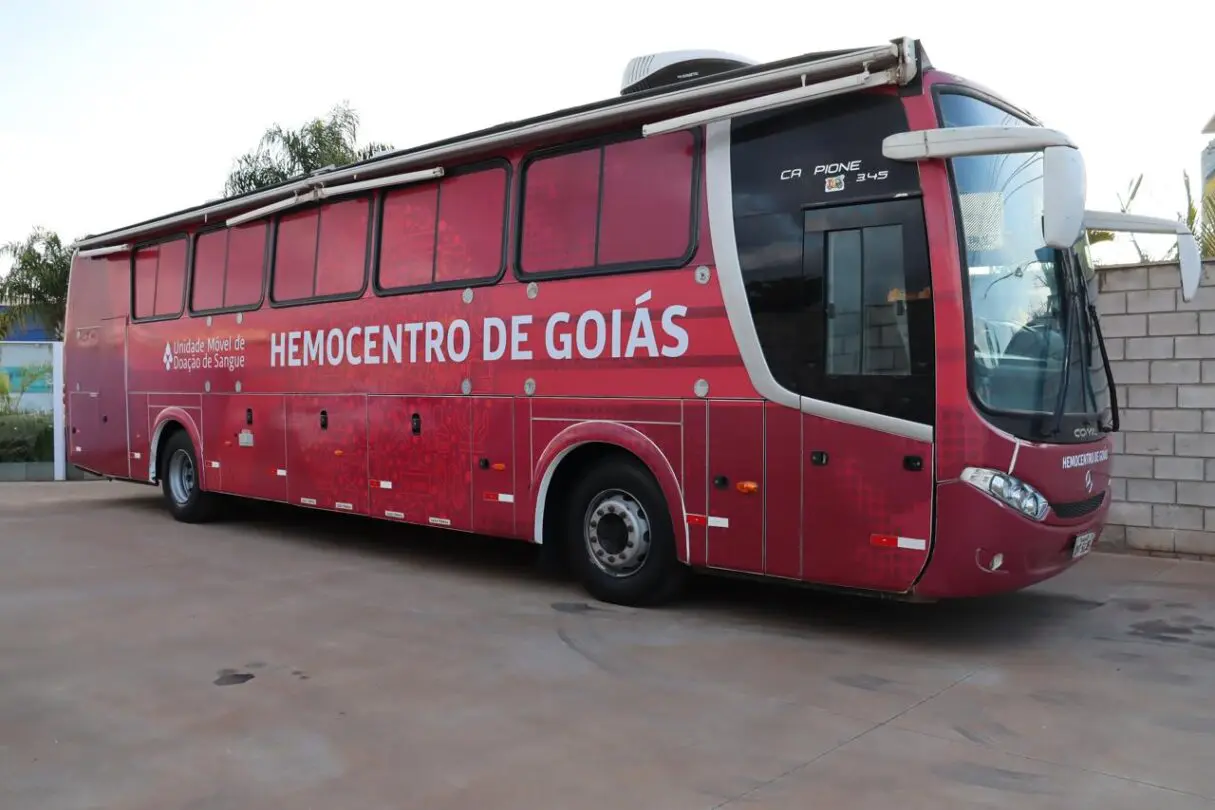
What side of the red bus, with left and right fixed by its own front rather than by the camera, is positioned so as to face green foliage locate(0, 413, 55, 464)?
back

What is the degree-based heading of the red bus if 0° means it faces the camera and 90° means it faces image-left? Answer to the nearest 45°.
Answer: approximately 315°

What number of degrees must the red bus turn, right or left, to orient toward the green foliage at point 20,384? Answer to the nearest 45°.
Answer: approximately 180°

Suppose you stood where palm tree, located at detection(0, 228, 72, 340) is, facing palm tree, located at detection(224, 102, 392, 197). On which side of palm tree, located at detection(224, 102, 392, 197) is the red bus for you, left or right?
right

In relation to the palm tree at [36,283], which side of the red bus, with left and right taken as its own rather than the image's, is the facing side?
back

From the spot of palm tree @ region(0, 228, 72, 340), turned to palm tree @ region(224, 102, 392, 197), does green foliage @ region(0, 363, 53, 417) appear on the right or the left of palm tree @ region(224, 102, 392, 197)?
right

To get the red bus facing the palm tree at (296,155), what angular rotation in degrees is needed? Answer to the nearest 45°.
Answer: approximately 180°
